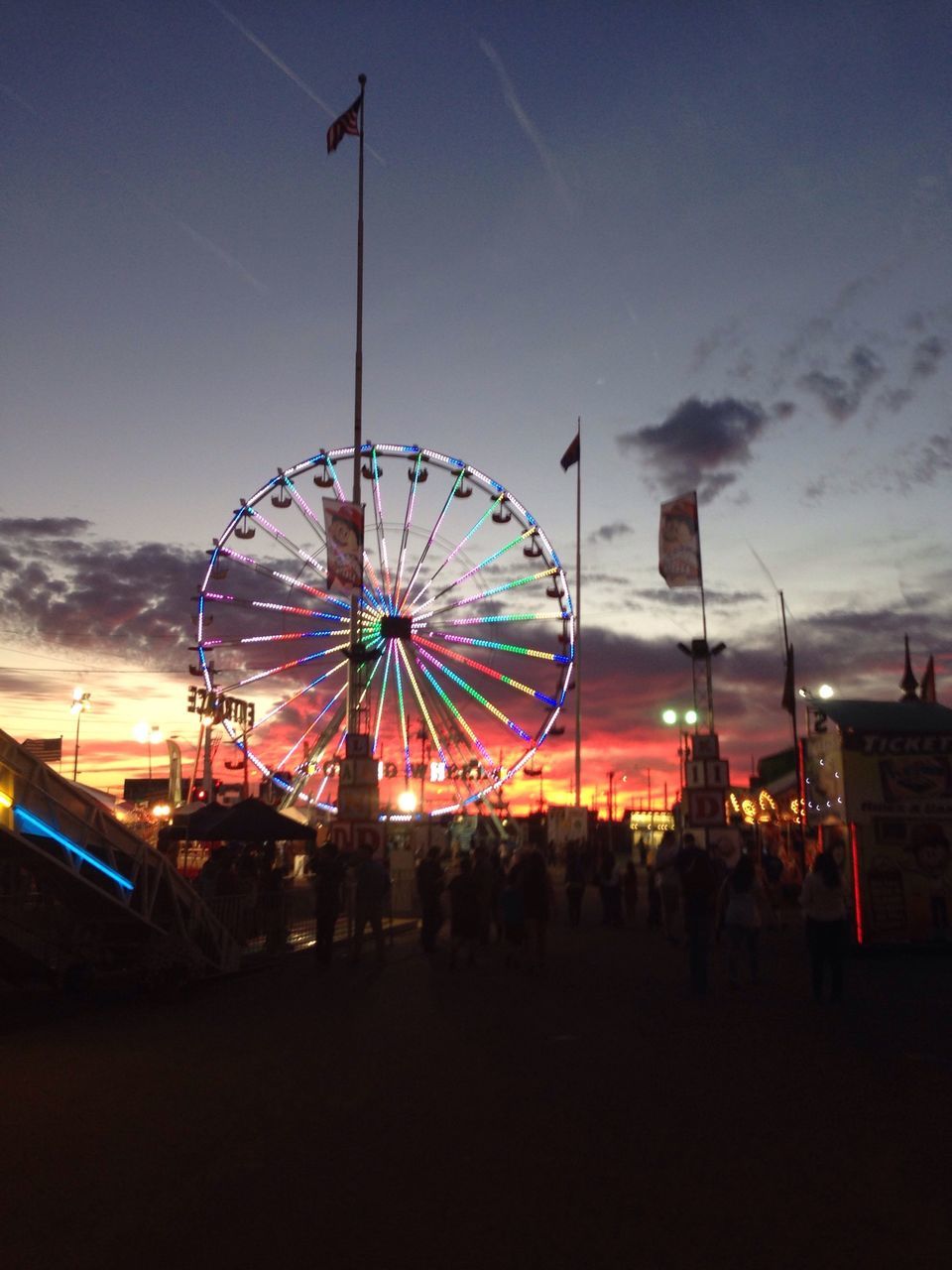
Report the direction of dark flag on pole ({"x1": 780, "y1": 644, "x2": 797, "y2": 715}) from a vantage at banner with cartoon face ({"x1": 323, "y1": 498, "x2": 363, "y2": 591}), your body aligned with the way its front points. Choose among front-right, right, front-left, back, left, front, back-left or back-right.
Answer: back-left

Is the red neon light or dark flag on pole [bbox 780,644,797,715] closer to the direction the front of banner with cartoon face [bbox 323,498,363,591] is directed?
the red neon light

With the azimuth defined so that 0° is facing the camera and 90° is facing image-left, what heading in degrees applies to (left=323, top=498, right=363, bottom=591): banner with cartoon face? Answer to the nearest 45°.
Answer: approximately 0°

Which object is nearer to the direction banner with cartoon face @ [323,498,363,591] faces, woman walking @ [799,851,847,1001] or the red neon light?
the woman walking

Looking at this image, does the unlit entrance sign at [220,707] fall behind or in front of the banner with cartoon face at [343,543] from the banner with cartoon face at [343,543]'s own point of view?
behind

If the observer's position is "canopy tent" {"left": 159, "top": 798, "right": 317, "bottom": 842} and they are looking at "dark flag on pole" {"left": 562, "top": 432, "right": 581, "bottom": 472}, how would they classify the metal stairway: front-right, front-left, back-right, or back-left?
back-right

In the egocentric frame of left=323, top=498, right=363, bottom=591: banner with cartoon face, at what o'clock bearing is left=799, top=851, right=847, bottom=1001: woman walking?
The woman walking is roughly at 11 o'clock from the banner with cartoon face.

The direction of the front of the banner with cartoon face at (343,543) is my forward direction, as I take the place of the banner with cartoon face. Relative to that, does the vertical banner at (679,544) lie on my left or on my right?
on my left

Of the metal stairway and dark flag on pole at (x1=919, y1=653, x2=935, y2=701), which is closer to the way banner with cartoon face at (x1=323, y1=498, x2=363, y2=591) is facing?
the metal stairway

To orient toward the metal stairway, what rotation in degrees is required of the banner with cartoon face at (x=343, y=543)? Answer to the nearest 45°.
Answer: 0° — it already faces it
